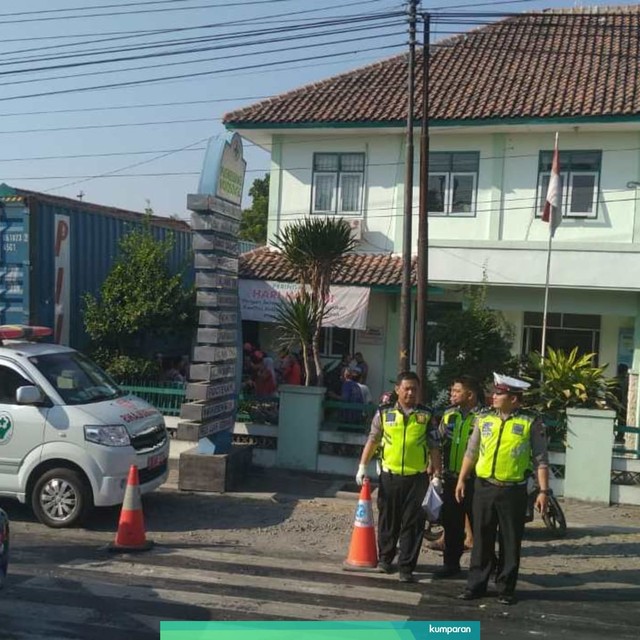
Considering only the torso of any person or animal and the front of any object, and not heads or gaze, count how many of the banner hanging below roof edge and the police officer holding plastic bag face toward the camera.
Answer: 2

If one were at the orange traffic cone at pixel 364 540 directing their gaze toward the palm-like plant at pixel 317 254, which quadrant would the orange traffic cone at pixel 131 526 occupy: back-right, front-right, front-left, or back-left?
front-left

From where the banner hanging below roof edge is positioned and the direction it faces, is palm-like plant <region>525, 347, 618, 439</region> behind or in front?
in front

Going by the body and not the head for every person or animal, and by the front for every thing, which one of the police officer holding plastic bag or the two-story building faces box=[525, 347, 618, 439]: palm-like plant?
the two-story building

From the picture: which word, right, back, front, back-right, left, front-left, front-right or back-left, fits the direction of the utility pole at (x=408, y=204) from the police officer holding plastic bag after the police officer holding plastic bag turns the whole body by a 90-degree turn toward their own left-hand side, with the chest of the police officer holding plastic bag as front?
left

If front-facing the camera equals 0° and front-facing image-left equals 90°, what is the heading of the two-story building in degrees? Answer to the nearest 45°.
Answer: approximately 0°

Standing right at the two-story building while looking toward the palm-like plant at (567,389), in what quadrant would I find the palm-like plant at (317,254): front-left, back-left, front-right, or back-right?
front-right

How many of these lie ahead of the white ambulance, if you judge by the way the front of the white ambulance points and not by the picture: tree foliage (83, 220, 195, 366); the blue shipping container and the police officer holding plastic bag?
1

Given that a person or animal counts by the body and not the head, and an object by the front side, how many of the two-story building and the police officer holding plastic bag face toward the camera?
2

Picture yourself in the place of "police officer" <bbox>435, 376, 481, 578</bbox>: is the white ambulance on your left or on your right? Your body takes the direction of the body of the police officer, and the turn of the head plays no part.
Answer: on your right

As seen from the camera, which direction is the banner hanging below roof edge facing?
toward the camera

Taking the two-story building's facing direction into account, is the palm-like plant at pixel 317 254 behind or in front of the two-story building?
in front

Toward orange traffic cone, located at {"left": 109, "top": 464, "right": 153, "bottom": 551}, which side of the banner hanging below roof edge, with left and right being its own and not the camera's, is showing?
front
